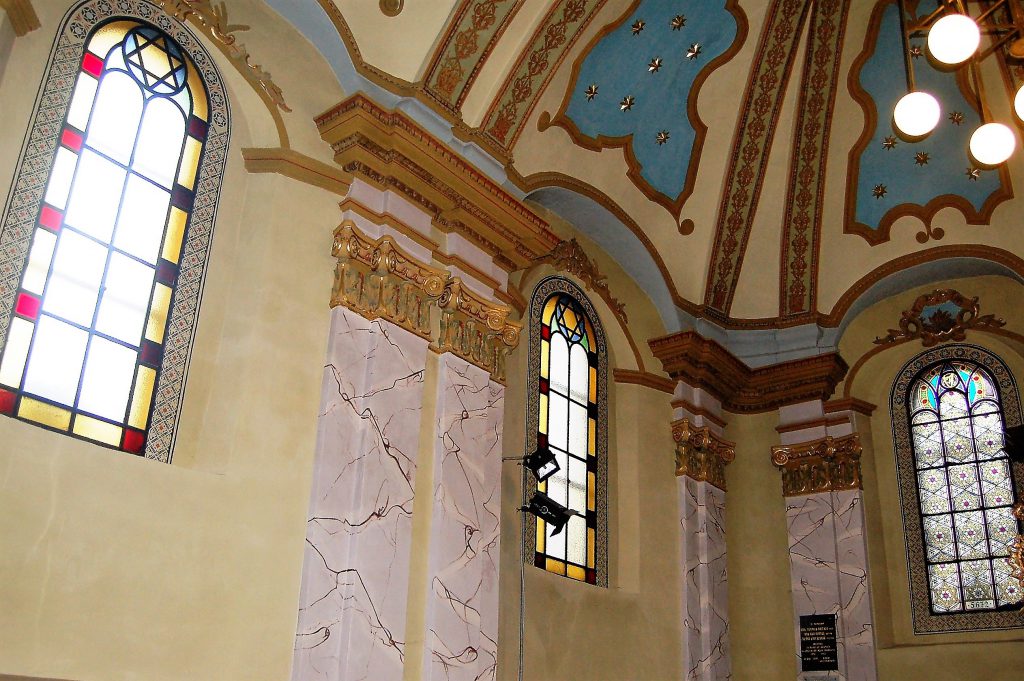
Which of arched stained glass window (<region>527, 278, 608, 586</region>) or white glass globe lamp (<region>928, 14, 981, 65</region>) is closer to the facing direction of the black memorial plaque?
the white glass globe lamp

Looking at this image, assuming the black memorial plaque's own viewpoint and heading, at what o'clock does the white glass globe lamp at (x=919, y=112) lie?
The white glass globe lamp is roughly at 12 o'clock from the black memorial plaque.

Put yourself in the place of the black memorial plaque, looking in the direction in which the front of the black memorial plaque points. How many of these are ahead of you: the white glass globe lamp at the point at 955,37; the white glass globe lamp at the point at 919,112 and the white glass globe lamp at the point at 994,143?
3

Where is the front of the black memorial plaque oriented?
toward the camera

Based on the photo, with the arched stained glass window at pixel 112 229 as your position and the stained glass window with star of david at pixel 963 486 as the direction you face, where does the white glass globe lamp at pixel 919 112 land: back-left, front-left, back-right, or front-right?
front-right

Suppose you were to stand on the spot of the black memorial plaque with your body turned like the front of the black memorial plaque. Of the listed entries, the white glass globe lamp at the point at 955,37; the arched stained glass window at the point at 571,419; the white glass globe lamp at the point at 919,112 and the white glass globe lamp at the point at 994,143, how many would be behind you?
0

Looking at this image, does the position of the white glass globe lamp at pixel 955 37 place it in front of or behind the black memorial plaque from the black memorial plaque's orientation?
in front

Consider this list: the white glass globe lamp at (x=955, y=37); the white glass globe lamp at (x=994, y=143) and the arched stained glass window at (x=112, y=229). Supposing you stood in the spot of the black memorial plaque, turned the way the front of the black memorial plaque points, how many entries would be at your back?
0

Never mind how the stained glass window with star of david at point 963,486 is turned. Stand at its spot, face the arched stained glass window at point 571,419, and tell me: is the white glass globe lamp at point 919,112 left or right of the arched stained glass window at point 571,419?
left

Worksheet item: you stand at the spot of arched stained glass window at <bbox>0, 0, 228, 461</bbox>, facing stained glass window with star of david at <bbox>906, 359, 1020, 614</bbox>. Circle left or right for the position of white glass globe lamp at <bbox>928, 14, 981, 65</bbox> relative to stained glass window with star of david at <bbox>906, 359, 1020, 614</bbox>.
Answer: right

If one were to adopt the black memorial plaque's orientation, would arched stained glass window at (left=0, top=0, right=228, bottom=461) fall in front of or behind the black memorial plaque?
in front

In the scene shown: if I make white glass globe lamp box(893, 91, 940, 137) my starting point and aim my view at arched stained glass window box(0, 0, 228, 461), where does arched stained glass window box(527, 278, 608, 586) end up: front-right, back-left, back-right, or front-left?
front-right

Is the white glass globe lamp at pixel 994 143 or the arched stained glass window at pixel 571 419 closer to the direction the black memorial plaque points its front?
the white glass globe lamp

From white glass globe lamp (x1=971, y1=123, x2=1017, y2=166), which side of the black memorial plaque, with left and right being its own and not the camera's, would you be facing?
front
